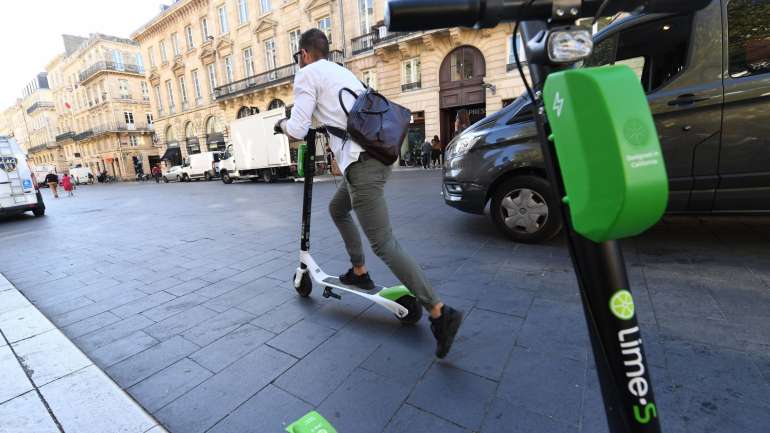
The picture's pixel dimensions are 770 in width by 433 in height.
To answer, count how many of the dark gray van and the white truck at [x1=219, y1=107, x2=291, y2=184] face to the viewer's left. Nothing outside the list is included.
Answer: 2

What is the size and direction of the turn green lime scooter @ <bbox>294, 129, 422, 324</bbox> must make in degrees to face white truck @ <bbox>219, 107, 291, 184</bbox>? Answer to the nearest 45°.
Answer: approximately 45° to its right

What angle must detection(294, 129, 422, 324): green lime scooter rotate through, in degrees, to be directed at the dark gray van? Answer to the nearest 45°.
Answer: approximately 135° to its right

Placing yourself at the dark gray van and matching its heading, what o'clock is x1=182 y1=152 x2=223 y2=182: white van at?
The white van is roughly at 1 o'clock from the dark gray van.

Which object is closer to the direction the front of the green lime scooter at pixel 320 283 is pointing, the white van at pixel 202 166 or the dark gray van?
the white van

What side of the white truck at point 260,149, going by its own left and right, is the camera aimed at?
left

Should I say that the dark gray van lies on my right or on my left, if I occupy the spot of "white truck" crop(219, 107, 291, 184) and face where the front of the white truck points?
on my left

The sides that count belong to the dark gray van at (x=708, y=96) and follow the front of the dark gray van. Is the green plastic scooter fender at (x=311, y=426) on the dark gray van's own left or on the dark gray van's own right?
on the dark gray van's own left

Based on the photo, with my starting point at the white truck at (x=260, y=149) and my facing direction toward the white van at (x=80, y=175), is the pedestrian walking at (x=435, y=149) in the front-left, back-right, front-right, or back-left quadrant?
back-right

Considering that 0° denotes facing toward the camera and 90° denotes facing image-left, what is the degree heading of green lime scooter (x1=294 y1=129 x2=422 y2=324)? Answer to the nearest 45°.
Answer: approximately 135°

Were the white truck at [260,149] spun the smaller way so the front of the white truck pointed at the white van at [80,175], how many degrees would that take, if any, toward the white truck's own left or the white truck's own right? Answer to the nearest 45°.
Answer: approximately 45° to the white truck's own right

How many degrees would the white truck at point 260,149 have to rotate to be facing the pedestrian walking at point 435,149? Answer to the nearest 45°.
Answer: approximately 180°

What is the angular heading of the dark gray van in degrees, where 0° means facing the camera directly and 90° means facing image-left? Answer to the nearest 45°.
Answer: approximately 90°

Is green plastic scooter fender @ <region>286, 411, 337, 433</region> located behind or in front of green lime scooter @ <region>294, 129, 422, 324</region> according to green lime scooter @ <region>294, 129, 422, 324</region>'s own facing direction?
behind

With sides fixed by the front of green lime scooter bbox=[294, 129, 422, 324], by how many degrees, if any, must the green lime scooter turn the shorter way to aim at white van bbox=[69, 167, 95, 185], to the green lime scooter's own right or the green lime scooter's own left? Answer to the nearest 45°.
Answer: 0° — it already faces it
